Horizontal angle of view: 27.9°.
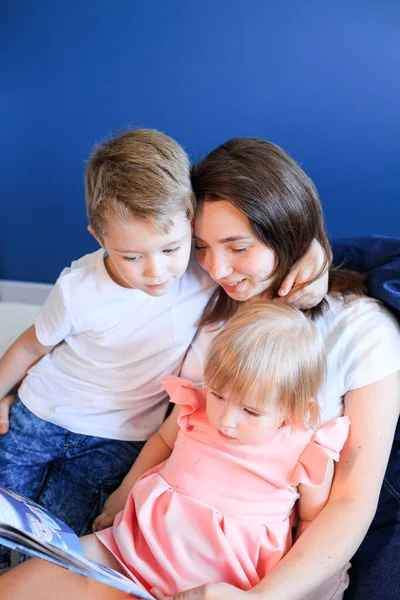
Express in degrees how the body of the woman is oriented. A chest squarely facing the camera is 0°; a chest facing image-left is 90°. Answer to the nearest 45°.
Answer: approximately 45°

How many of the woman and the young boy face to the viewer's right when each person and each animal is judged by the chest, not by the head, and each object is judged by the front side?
0

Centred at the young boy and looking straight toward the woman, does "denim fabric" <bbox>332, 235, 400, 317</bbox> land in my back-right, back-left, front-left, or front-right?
front-left

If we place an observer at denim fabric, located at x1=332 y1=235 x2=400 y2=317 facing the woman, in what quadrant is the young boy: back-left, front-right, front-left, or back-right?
front-right

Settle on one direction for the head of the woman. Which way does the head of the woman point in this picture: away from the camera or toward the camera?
toward the camera

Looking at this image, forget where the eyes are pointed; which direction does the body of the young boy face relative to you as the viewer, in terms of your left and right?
facing the viewer
